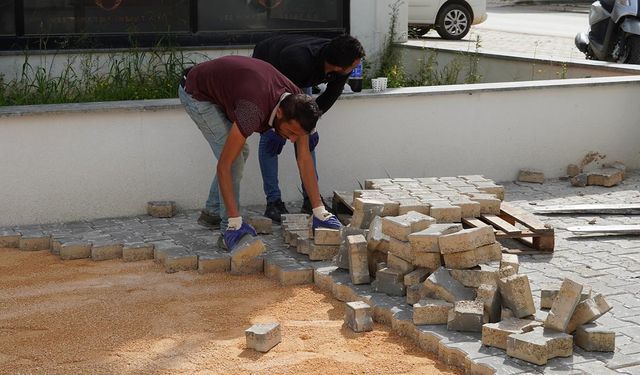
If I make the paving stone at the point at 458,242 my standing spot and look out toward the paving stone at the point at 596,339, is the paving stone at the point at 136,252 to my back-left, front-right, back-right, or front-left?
back-right

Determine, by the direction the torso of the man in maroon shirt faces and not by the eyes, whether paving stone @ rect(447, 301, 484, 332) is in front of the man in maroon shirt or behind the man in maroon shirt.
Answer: in front

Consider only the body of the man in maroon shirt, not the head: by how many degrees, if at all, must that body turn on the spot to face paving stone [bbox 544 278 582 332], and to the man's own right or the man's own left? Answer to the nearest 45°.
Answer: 0° — they already face it

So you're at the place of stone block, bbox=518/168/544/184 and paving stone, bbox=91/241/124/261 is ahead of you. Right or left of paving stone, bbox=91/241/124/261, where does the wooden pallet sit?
left

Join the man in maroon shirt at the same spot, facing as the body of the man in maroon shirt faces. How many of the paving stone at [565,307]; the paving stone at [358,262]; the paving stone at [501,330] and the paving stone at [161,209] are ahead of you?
3

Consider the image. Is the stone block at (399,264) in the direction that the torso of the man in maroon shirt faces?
yes

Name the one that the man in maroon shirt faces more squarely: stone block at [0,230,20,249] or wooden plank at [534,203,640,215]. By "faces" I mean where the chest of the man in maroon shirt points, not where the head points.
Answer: the wooden plank

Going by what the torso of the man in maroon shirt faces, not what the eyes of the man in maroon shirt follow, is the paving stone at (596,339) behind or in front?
in front

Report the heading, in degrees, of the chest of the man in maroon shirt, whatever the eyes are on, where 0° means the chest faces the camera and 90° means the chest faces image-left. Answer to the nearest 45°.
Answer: approximately 315°

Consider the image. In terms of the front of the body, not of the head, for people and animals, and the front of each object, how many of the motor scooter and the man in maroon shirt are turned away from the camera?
0

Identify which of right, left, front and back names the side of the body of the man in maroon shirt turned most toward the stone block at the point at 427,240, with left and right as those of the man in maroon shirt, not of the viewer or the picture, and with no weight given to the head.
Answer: front

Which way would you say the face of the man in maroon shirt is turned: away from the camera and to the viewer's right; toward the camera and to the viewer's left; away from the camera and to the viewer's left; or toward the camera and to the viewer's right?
toward the camera and to the viewer's right

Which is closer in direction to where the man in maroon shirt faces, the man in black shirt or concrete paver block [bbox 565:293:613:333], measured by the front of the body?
the concrete paver block
